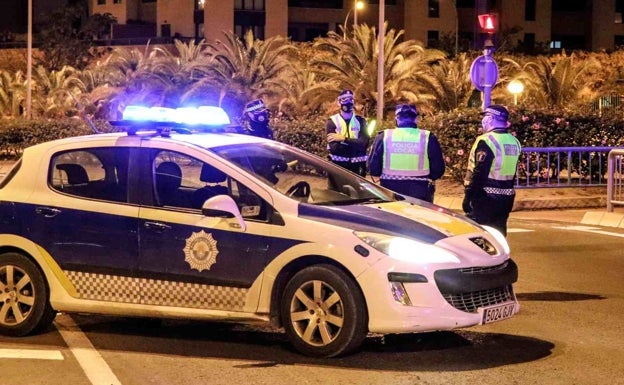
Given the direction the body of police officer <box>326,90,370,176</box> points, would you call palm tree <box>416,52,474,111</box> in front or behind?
behind

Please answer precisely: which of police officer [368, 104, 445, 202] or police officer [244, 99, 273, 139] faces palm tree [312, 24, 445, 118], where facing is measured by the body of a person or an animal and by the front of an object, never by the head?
police officer [368, 104, 445, 202]

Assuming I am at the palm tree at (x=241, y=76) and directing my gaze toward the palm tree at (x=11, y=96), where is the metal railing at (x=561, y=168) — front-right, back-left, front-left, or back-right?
back-left

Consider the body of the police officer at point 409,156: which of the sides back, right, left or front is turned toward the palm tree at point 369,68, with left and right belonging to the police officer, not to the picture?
front

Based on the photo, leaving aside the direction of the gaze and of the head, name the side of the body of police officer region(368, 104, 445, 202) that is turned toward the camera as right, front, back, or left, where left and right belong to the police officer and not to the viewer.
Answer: back

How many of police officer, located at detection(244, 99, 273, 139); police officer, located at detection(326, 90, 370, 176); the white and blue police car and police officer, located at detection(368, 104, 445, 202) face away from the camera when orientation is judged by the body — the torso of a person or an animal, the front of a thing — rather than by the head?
1

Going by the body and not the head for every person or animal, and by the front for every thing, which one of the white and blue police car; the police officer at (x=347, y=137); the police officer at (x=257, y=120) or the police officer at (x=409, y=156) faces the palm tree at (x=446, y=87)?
the police officer at (x=409, y=156)

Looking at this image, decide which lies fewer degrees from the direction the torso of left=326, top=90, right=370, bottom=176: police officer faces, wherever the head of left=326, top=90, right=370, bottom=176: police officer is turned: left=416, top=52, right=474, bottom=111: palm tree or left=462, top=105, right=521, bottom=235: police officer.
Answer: the police officer

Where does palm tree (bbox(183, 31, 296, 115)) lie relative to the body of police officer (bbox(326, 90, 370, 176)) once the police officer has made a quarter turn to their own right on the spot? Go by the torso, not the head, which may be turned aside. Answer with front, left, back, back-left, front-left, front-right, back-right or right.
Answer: right

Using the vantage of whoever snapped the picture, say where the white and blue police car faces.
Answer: facing the viewer and to the right of the viewer

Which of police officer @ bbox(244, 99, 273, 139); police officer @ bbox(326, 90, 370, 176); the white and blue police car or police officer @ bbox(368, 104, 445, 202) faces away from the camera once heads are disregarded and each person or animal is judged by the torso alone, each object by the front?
police officer @ bbox(368, 104, 445, 202)

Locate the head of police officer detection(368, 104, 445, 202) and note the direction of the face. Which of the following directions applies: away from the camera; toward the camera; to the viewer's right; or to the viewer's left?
away from the camera
